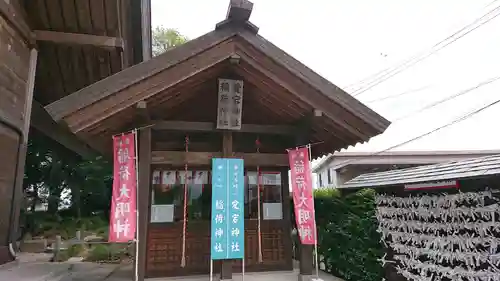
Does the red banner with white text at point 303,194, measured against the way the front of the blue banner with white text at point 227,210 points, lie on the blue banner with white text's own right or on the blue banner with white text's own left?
on the blue banner with white text's own left

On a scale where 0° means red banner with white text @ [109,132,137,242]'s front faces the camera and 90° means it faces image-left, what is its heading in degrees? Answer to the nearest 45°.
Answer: approximately 0°

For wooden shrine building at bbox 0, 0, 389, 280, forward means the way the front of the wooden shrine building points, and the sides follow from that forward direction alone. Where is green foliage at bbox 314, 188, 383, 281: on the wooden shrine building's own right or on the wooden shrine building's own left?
on the wooden shrine building's own left

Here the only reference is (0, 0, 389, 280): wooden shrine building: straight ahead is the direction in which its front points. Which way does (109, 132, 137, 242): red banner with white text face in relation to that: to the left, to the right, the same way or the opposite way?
the same way

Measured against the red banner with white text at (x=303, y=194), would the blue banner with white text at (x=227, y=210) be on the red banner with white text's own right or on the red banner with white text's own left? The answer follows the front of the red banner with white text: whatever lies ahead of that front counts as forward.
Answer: on the red banner with white text's own right

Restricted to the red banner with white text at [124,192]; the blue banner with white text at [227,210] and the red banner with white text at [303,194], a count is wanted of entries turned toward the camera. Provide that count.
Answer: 3

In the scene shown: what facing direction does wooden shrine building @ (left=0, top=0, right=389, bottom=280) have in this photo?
toward the camera

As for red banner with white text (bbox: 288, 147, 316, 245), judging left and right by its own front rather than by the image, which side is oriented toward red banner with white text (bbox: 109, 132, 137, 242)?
right

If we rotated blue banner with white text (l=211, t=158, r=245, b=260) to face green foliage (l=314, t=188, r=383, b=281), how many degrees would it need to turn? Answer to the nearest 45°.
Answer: approximately 135° to its left

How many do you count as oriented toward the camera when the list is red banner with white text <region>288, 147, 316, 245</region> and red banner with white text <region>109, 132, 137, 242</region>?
2

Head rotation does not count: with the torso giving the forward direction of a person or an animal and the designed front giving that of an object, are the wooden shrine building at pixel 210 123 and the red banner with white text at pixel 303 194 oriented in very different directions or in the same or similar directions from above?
same or similar directions

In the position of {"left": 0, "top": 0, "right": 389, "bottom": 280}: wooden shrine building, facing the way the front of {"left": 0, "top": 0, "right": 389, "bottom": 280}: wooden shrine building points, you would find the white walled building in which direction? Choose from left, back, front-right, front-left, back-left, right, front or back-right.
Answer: back-left

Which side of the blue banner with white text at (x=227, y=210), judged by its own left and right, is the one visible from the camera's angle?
front

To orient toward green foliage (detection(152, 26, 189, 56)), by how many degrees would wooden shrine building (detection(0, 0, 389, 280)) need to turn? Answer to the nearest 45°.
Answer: approximately 180°
